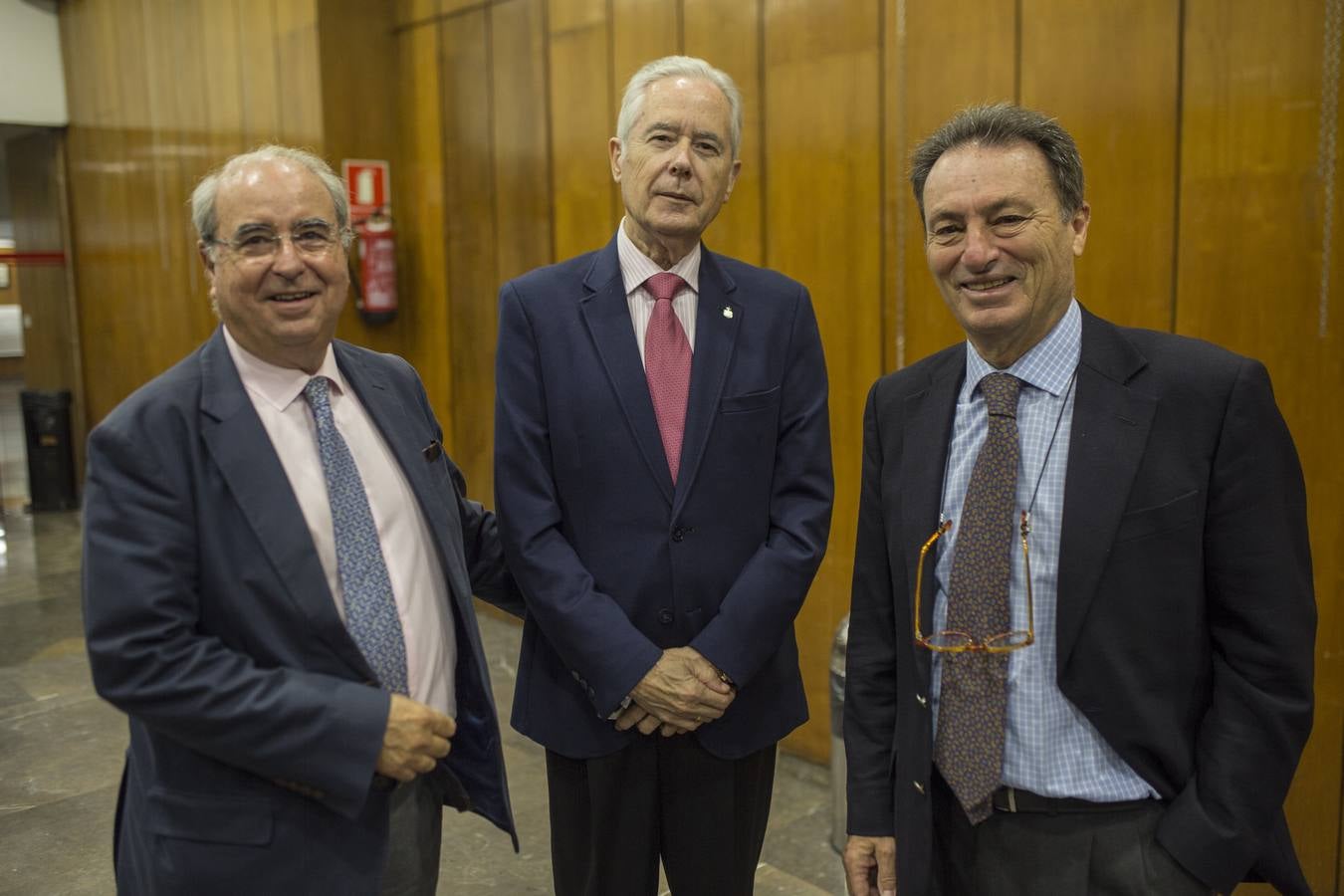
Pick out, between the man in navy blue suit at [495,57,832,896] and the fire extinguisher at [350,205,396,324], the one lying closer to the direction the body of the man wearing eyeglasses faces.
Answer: the man in navy blue suit

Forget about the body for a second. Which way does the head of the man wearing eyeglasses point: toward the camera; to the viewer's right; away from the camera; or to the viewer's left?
toward the camera

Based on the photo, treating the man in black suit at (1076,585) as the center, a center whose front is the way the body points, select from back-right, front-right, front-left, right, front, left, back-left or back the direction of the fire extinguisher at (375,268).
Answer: right

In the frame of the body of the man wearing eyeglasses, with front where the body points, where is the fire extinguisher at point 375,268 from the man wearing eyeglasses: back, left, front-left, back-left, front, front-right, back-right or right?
back-left

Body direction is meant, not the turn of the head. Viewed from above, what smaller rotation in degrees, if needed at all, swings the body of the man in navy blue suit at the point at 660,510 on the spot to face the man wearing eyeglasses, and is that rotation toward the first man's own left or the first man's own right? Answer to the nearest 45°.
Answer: approximately 45° to the first man's own right

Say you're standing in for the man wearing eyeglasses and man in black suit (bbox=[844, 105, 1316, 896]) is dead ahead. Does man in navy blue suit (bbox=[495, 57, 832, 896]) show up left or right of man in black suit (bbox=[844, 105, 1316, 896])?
left

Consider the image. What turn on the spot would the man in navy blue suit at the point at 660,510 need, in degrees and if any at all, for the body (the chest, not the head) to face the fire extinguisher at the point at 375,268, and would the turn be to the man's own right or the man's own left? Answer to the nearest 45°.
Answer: approximately 180°

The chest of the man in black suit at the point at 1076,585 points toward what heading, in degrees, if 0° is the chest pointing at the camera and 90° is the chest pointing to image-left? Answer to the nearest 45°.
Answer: approximately 45°

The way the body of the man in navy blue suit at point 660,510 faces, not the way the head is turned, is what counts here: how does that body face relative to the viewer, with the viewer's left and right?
facing the viewer

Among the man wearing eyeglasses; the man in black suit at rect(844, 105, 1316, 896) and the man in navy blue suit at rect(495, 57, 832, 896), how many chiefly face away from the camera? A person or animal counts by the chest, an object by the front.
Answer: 0

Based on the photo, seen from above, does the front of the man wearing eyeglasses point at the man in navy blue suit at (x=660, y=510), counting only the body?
no

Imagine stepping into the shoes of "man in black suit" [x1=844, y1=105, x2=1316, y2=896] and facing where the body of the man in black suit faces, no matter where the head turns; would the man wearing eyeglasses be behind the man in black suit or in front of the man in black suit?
in front

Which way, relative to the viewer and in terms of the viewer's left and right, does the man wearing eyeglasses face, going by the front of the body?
facing the viewer and to the right of the viewer

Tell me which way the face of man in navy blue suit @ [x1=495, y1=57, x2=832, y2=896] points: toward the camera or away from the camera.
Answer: toward the camera

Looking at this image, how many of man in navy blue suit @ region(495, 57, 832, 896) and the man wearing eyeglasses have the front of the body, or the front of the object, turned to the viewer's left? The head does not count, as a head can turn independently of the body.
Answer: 0

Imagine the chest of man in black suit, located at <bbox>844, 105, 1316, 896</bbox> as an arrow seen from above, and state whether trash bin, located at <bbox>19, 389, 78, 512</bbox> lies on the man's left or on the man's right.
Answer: on the man's right
